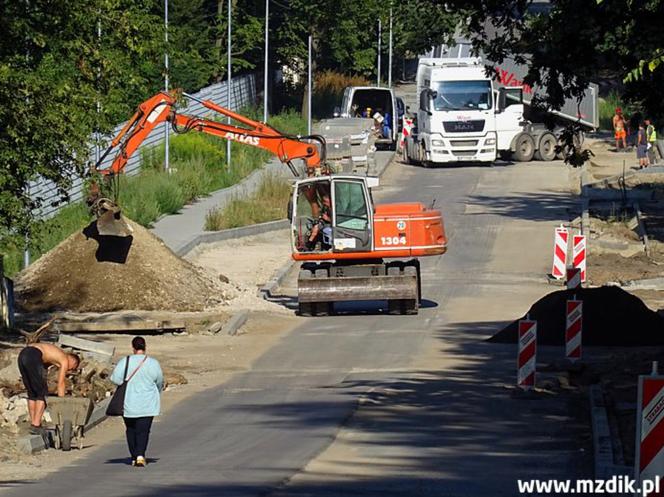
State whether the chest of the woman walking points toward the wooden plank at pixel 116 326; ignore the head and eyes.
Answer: yes

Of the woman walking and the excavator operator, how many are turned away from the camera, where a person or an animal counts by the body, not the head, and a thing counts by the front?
1

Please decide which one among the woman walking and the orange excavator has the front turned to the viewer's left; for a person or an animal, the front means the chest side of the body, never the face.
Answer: the orange excavator

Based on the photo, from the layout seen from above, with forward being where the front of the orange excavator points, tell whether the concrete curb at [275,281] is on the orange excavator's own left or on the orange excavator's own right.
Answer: on the orange excavator's own right

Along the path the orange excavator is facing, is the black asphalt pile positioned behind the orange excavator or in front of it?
behind

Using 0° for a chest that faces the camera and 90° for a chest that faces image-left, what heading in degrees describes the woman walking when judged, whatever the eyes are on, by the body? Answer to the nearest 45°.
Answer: approximately 180°

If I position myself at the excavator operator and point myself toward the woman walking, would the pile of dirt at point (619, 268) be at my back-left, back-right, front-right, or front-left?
back-left
